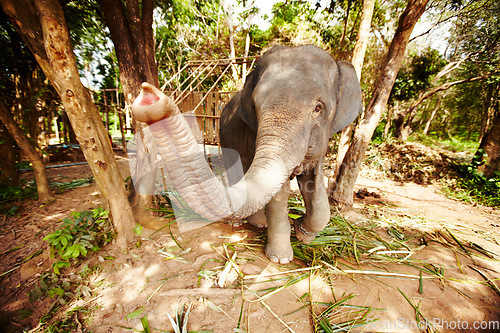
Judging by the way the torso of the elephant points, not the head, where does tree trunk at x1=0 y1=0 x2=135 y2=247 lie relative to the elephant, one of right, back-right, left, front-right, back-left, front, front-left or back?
right

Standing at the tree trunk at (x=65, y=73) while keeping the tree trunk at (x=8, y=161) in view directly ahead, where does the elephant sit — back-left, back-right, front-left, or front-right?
back-right

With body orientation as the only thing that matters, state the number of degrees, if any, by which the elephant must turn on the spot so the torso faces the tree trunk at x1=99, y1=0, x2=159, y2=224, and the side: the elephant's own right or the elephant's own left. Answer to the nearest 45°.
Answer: approximately 135° to the elephant's own right

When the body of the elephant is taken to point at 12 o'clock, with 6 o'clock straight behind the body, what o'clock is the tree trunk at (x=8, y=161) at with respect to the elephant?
The tree trunk is roughly at 4 o'clock from the elephant.

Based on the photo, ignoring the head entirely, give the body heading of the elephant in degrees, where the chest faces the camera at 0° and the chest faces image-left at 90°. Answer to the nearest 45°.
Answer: approximately 0°
